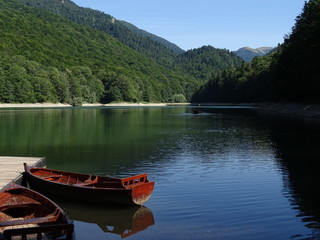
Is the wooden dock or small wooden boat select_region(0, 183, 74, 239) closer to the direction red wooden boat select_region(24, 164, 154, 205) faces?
the wooden dock

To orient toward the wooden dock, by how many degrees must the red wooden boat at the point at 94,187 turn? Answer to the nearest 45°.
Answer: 0° — it already faces it
